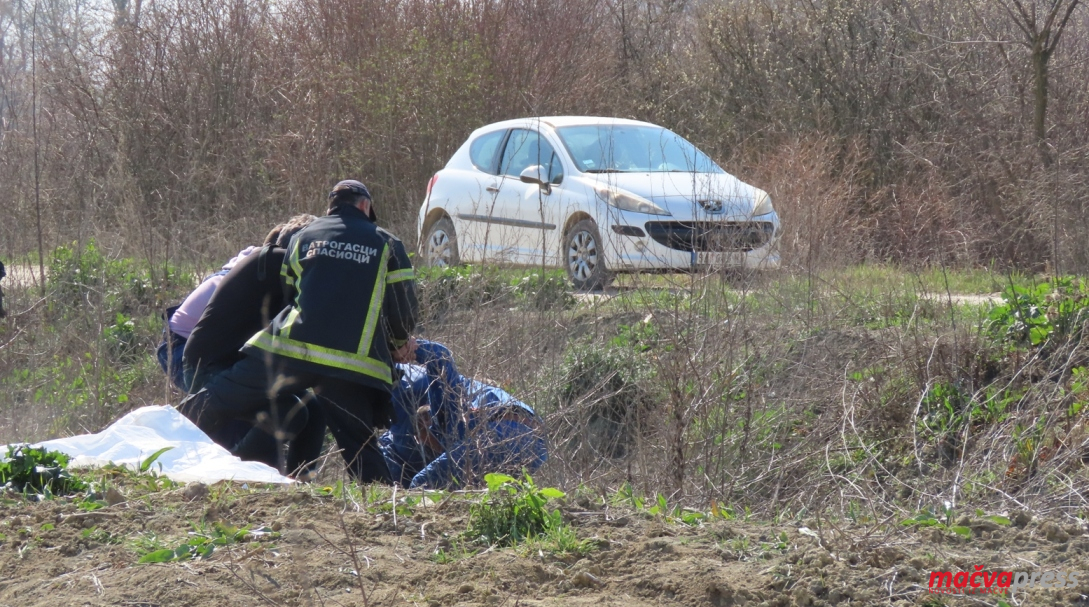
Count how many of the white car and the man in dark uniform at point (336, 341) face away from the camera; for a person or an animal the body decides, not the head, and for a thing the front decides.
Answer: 1

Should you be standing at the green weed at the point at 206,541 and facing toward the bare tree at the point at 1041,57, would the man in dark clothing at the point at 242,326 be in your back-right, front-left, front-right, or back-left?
front-left

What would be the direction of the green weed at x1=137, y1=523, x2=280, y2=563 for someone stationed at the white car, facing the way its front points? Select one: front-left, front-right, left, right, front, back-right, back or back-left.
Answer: front-right

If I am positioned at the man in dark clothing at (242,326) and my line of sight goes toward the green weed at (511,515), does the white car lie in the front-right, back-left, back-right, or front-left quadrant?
back-left

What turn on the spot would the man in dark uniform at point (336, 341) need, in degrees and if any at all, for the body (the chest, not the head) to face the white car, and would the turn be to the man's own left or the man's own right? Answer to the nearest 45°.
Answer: approximately 45° to the man's own right

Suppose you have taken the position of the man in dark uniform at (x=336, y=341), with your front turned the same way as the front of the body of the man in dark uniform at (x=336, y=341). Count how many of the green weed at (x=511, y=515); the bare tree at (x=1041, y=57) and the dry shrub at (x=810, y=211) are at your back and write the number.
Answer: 1

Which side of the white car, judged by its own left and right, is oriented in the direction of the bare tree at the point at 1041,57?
left

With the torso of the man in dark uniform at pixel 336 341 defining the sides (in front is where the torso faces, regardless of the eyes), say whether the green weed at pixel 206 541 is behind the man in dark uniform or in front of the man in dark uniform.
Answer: behind

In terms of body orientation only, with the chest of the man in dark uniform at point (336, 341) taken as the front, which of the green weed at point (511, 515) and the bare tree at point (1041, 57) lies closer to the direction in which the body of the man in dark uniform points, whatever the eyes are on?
the bare tree

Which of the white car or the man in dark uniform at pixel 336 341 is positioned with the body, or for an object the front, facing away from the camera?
the man in dark uniform

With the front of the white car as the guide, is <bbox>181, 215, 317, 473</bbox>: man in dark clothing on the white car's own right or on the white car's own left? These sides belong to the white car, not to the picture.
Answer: on the white car's own right

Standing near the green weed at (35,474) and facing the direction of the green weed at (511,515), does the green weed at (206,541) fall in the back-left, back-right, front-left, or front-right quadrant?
front-right

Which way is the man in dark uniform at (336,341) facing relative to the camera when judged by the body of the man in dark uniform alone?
away from the camera

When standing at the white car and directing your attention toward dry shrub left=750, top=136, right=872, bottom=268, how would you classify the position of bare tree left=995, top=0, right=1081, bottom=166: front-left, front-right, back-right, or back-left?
front-left

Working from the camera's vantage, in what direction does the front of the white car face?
facing the viewer and to the right of the viewer

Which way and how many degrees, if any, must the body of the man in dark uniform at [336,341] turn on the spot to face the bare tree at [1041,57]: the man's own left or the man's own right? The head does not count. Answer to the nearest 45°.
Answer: approximately 45° to the man's own right
